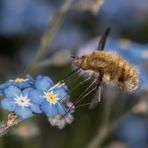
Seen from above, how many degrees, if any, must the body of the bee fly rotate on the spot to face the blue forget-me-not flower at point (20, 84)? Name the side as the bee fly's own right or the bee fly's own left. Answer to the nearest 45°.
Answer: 0° — it already faces it

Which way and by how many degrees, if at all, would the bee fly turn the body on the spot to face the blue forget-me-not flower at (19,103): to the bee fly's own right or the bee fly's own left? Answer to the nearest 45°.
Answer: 0° — it already faces it

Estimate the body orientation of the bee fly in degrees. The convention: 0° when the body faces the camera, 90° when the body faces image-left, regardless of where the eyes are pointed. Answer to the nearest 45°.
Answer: approximately 90°
